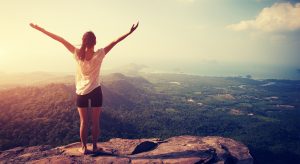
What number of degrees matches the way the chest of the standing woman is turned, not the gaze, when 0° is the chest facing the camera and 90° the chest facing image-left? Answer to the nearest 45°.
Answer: approximately 180°

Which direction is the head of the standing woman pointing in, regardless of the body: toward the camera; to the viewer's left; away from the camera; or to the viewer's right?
away from the camera
